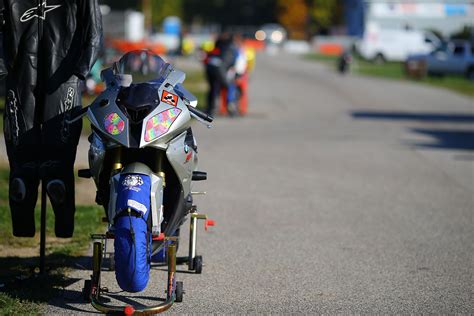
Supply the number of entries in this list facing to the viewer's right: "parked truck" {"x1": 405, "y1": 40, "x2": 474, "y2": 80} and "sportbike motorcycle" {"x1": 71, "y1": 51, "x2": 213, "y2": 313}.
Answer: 0

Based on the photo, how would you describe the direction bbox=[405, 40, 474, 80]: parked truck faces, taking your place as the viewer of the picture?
facing the viewer and to the left of the viewer

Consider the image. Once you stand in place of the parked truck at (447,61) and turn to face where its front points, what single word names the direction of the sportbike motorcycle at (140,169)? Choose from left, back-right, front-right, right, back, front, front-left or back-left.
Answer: front-left

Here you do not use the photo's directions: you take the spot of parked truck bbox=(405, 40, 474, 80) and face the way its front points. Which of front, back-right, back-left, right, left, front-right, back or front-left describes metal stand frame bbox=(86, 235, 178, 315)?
front-left

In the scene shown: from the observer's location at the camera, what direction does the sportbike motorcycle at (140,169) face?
facing the viewer

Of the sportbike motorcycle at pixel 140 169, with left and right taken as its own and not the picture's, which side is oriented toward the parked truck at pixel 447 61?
back
